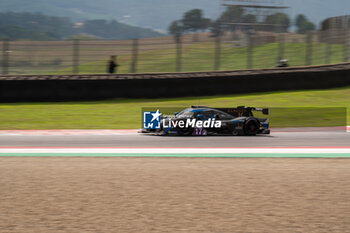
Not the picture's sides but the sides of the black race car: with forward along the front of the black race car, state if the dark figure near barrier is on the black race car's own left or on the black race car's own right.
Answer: on the black race car's own right

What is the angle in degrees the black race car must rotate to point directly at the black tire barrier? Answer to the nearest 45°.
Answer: approximately 90° to its right

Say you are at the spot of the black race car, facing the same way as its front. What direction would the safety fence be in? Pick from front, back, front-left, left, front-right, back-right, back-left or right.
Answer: right

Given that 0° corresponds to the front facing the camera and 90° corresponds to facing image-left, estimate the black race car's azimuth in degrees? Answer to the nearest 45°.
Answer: approximately 90°
